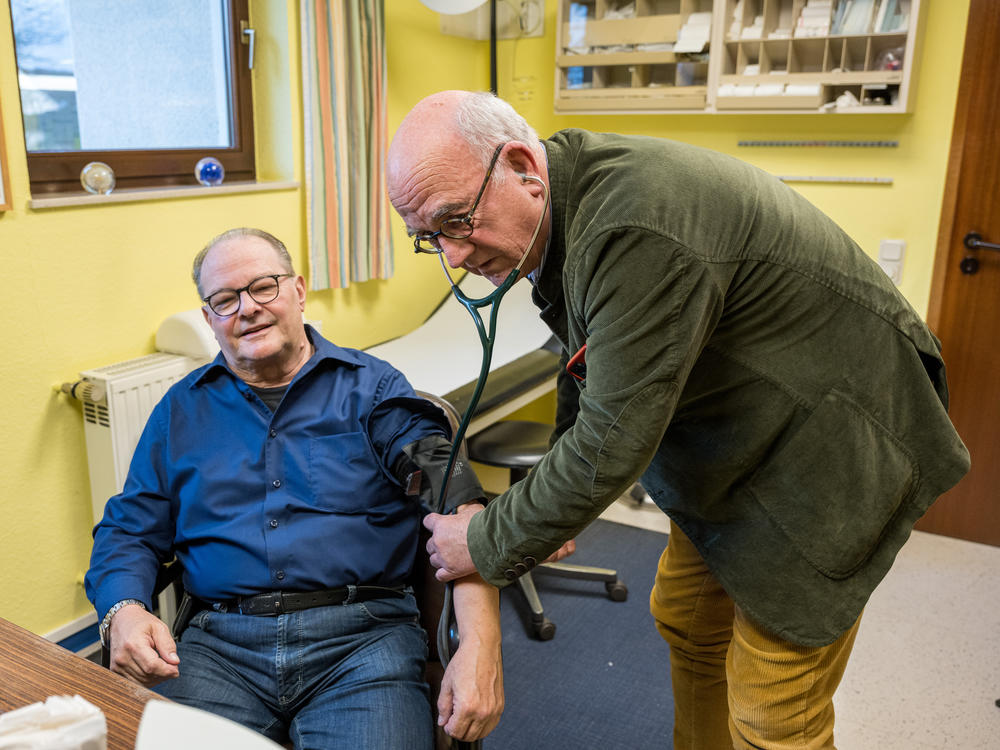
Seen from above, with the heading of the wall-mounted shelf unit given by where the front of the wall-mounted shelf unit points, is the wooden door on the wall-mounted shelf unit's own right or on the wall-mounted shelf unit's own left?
on the wall-mounted shelf unit's own left

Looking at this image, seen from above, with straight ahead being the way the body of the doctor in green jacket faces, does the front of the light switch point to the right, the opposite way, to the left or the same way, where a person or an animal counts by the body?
to the left

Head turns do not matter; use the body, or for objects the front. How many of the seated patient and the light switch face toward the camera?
2

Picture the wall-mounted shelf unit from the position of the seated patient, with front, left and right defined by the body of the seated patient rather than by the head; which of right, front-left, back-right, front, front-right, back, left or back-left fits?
back-left

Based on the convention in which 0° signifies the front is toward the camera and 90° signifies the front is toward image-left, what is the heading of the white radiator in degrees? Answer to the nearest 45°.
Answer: approximately 315°

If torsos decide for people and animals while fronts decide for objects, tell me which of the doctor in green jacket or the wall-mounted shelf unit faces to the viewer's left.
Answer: the doctor in green jacket

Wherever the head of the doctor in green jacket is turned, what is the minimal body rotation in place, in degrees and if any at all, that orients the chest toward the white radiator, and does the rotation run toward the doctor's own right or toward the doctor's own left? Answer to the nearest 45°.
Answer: approximately 45° to the doctor's own right

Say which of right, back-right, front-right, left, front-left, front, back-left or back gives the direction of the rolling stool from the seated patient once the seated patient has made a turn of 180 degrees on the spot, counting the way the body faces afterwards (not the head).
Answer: front-right

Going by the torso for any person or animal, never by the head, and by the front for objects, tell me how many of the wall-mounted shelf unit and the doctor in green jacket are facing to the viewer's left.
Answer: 1

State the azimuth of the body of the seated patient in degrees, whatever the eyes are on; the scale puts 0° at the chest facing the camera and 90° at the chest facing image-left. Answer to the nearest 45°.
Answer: approximately 0°
